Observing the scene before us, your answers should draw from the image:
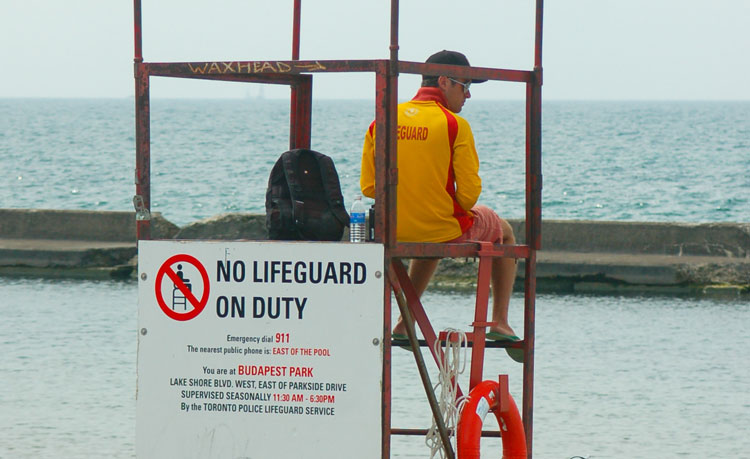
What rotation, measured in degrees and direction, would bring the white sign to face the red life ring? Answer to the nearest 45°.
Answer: approximately 90° to its left

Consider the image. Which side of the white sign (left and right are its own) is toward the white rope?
left

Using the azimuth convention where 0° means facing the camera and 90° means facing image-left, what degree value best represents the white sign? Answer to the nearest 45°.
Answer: approximately 0°

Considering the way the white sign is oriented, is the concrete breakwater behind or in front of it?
behind
